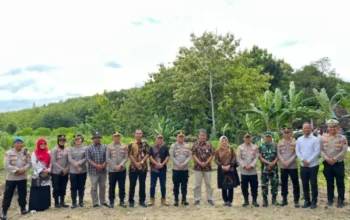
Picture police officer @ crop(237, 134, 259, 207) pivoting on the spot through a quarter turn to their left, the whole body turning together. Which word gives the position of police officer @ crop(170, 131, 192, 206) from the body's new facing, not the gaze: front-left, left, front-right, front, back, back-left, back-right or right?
back

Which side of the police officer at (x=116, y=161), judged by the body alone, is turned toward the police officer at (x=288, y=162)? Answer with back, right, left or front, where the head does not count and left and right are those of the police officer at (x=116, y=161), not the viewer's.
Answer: left

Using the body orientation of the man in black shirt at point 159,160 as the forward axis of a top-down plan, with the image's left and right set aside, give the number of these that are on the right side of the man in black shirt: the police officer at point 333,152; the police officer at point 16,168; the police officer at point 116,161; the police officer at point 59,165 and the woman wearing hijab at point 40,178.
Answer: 4

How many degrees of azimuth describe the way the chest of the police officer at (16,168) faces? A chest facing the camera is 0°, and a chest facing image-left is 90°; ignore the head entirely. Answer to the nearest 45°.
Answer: approximately 315°

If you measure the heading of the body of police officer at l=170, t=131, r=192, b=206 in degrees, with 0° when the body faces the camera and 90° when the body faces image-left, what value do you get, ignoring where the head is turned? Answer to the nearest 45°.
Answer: approximately 0°

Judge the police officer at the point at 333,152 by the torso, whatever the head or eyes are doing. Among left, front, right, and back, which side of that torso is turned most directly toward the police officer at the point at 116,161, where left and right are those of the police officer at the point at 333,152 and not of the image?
right

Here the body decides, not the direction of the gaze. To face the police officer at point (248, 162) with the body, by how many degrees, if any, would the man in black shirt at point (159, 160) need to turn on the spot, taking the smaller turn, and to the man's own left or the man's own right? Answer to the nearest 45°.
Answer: approximately 90° to the man's own left

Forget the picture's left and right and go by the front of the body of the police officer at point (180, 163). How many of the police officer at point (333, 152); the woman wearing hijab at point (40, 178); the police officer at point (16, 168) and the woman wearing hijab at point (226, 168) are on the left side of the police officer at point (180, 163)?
2

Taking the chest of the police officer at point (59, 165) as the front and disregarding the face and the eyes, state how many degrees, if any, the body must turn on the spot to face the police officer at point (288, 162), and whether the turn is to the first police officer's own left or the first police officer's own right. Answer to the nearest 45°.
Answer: approximately 45° to the first police officer's own left
